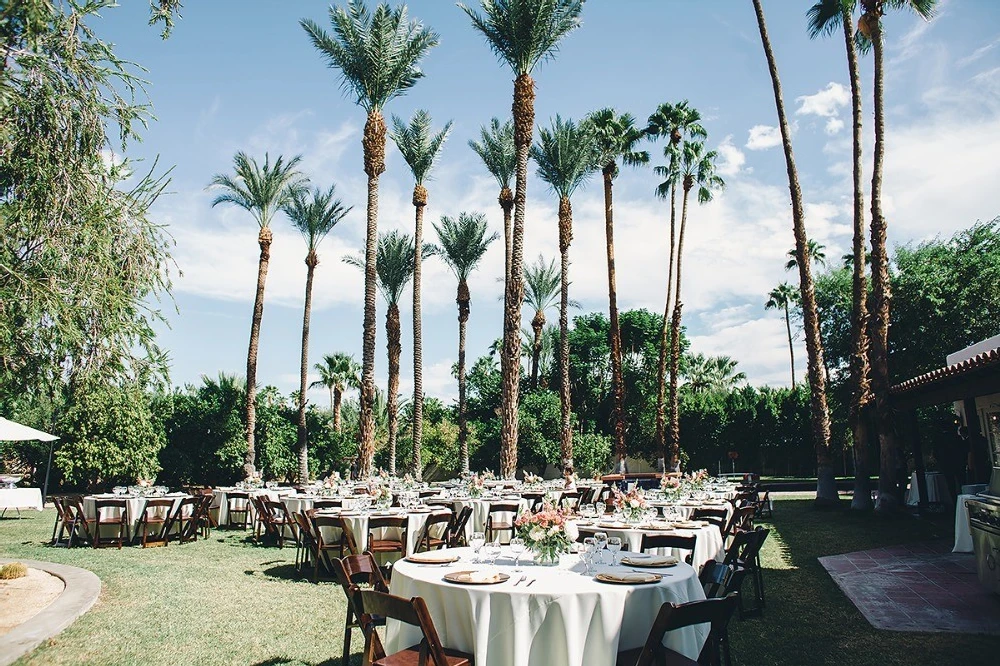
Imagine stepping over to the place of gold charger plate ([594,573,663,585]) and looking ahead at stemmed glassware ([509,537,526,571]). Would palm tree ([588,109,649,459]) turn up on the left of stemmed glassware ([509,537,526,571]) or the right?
right

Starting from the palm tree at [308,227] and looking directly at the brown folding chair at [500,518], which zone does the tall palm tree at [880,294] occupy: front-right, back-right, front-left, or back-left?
front-left

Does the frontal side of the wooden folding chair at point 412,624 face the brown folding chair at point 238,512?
no

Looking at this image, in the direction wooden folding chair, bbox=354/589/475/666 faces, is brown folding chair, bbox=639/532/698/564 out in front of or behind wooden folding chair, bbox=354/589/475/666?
in front

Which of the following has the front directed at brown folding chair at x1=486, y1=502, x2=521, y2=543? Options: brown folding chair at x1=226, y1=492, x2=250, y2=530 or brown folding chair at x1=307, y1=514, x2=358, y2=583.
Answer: brown folding chair at x1=307, y1=514, x2=358, y2=583

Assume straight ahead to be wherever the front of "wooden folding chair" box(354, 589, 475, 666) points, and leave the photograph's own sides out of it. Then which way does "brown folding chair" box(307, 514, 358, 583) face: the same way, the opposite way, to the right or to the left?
the same way

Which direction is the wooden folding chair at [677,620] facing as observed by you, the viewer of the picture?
facing away from the viewer and to the left of the viewer

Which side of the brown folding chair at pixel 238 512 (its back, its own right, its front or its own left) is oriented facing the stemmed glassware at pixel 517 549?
back

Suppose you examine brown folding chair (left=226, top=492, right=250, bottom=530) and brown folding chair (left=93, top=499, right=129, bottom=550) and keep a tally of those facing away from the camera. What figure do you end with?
2

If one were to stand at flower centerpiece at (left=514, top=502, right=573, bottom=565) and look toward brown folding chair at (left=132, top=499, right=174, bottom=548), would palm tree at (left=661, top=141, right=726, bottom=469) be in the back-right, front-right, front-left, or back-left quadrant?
front-right

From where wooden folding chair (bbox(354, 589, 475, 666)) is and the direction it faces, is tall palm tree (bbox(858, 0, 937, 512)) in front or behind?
in front

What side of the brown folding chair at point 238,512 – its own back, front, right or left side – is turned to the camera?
back

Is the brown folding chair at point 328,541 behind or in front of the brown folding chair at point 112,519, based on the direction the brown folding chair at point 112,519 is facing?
behind

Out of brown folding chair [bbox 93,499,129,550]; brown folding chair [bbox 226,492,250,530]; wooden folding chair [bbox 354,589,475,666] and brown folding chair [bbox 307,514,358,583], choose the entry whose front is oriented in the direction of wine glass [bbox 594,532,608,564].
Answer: the wooden folding chair

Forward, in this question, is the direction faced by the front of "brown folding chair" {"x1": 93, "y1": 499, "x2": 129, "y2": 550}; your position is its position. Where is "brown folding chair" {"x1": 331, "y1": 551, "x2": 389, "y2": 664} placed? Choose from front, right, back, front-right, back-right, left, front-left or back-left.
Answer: back

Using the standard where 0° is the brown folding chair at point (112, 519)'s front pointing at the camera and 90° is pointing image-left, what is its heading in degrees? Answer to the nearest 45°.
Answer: approximately 180°
